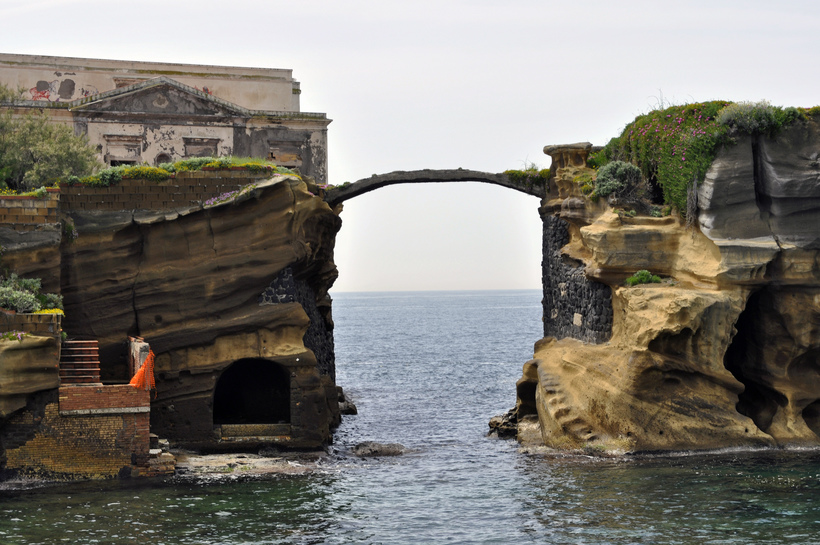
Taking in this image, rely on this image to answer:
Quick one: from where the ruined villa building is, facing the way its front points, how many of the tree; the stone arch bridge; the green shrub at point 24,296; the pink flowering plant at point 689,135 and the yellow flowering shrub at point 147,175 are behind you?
0

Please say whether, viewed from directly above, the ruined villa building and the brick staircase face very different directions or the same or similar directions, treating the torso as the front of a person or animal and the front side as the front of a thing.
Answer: same or similar directions

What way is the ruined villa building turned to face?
toward the camera

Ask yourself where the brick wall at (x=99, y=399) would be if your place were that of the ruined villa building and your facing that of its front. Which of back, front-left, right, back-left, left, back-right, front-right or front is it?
front

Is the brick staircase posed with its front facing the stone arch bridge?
no

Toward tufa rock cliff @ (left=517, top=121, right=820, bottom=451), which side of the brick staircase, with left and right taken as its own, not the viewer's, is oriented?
left

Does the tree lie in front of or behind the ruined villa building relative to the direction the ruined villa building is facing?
in front

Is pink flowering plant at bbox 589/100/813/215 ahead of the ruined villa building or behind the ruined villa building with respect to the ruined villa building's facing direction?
ahead

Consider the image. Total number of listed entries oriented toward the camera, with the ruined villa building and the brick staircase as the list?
2

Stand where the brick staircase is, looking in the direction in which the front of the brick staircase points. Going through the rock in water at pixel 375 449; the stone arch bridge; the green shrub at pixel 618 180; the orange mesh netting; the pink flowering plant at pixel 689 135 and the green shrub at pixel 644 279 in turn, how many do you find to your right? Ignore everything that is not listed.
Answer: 0

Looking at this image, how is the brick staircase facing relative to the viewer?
toward the camera

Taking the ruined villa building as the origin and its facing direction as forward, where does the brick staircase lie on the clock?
The brick staircase is roughly at 12 o'clock from the ruined villa building.

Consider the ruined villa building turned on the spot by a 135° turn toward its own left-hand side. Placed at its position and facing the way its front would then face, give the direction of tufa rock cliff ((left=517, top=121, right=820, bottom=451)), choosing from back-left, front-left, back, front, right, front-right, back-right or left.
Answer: right
